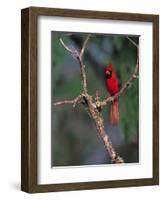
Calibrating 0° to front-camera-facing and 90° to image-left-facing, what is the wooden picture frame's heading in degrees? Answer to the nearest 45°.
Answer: approximately 315°
